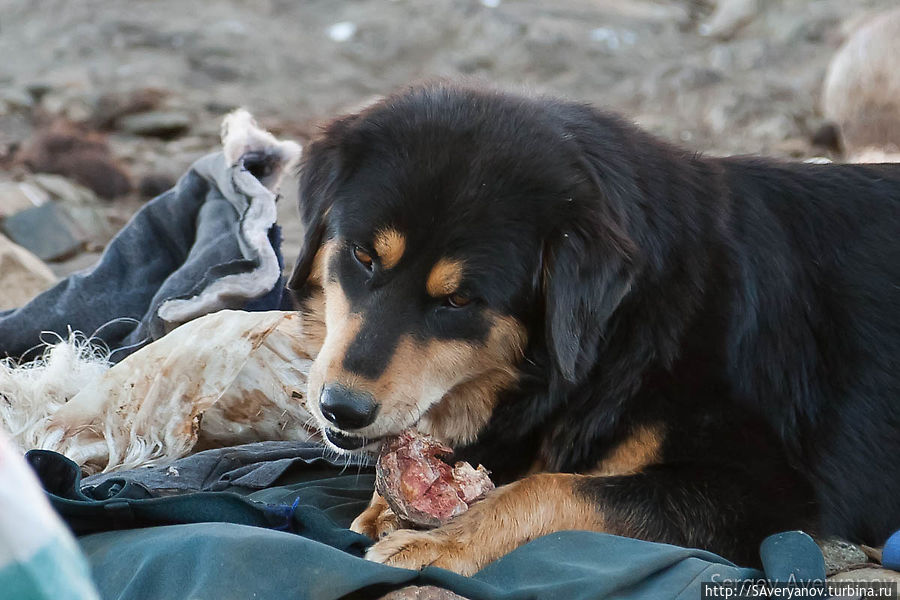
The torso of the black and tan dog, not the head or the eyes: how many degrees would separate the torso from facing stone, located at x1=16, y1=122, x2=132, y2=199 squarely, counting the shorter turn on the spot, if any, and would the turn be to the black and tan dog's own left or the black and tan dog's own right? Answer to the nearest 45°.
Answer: approximately 90° to the black and tan dog's own right

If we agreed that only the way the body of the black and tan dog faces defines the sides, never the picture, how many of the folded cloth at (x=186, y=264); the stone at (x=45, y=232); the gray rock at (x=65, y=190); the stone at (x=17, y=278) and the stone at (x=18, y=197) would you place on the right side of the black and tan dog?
5

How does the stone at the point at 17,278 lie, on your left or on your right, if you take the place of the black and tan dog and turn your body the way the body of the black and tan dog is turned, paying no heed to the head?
on your right

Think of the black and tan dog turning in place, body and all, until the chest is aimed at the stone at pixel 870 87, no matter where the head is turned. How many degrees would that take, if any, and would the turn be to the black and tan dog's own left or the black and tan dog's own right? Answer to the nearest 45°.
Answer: approximately 135° to the black and tan dog's own right

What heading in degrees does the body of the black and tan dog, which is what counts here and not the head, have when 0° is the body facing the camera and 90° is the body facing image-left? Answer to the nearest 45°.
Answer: approximately 45°

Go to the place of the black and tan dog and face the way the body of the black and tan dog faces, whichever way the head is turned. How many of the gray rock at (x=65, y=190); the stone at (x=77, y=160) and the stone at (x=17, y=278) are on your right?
3

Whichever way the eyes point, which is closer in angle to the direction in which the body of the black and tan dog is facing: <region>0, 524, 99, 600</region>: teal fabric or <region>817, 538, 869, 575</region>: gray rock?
the teal fabric

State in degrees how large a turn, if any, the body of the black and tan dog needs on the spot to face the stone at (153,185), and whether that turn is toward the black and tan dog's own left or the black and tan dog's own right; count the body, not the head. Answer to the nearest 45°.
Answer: approximately 90° to the black and tan dog's own right

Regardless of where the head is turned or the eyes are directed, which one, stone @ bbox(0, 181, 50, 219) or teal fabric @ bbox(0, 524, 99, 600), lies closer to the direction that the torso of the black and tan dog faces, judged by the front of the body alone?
the teal fabric

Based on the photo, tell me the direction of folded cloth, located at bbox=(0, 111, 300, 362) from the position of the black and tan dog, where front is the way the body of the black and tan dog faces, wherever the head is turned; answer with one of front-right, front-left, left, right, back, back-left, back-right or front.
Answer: right

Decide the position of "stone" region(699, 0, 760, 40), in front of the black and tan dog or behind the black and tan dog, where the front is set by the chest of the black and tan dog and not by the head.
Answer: behind
